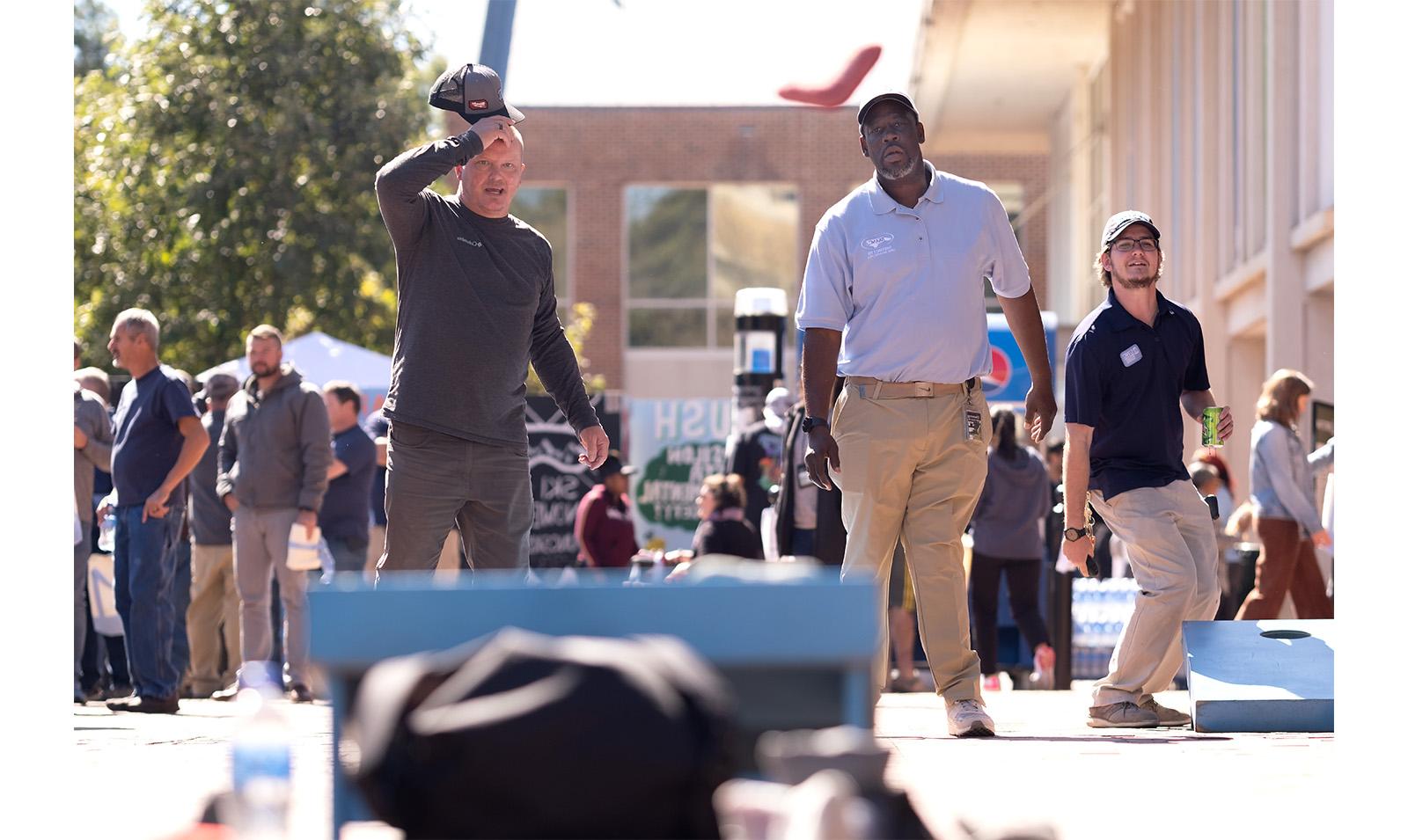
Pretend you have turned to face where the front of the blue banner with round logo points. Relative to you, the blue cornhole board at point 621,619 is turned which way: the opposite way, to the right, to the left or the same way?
the opposite way

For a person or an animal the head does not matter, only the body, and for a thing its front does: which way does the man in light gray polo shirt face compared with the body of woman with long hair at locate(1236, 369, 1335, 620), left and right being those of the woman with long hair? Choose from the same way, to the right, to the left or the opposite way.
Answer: to the right

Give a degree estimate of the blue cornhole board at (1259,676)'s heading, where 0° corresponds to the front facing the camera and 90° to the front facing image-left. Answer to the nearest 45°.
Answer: approximately 0°

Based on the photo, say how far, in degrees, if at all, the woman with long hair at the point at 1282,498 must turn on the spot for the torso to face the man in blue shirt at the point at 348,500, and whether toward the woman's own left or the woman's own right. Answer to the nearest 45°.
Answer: approximately 180°

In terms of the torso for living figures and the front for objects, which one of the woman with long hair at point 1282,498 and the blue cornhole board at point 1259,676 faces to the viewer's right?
the woman with long hair

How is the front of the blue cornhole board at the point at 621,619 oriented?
away from the camera

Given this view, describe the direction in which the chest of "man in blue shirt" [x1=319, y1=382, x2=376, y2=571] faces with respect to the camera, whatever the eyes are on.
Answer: to the viewer's left

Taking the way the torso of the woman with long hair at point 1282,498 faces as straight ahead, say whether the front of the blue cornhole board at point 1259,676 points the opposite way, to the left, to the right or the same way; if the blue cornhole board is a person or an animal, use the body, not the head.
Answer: to the right

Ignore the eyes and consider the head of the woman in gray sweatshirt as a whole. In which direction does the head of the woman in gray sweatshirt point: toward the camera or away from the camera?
away from the camera
